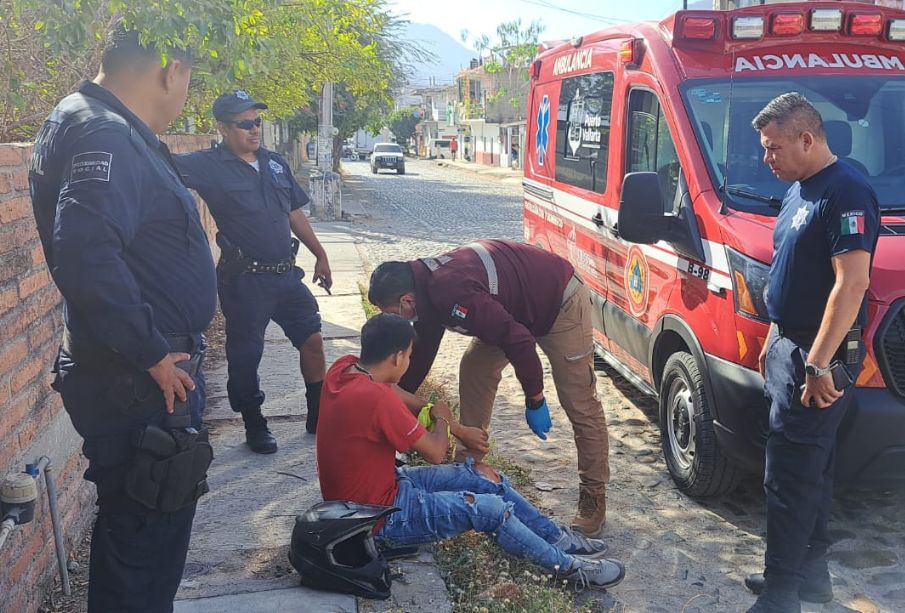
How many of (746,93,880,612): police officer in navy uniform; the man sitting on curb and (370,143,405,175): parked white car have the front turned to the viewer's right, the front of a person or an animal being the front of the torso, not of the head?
1

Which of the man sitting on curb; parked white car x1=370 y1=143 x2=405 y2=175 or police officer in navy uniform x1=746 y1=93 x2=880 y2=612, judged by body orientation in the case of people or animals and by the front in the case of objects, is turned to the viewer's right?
the man sitting on curb

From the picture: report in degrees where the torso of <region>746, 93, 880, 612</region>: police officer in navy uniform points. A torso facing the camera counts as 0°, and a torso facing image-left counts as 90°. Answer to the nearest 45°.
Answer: approximately 45°

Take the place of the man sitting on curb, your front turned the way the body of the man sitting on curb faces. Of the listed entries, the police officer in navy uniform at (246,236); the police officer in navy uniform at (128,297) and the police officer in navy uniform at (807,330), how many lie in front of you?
1

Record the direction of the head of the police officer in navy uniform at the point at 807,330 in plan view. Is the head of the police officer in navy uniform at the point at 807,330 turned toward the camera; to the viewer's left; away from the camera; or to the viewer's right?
to the viewer's left

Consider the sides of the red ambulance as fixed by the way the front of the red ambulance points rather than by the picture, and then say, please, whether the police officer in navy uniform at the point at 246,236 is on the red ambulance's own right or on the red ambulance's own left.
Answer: on the red ambulance's own right

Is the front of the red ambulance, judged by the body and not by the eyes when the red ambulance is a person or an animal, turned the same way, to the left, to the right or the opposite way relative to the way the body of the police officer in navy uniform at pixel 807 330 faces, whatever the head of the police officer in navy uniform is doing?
to the left

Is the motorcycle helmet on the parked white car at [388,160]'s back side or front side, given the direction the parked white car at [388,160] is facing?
on the front side

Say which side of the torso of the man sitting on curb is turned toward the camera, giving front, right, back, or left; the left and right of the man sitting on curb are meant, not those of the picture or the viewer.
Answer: right

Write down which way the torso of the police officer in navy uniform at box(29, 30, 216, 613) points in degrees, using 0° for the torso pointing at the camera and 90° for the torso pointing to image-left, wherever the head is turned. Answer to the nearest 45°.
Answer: approximately 270°

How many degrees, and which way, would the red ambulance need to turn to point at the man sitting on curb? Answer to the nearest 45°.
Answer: approximately 90° to its right

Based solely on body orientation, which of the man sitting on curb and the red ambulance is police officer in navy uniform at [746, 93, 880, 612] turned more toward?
the man sitting on curb

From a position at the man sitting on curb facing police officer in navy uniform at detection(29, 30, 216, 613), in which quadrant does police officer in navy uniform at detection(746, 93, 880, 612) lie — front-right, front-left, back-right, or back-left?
back-left

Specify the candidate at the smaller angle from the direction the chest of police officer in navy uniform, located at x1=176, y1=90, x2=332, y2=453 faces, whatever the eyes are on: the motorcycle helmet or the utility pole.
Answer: the motorcycle helmet

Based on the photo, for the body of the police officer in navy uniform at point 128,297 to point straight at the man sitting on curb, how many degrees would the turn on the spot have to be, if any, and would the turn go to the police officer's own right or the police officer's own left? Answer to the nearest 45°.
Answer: approximately 45° to the police officer's own left

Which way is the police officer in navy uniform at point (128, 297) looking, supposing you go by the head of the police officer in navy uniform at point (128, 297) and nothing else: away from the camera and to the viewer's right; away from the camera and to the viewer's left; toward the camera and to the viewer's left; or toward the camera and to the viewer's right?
away from the camera and to the viewer's right

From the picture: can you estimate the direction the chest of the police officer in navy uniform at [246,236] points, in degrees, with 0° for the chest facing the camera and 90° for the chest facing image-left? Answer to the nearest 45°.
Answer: approximately 315°

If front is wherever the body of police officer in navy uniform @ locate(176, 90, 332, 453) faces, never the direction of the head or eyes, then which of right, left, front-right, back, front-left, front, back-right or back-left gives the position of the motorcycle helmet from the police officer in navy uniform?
front-right

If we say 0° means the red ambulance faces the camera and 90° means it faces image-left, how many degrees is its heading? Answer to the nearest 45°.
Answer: approximately 315°
